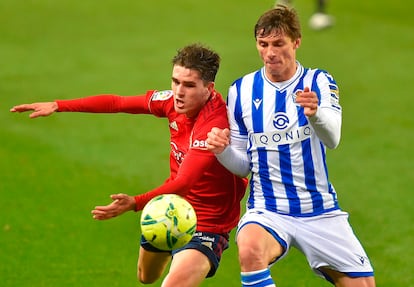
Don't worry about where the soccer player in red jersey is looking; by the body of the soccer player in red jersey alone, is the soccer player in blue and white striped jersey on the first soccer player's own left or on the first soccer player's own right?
on the first soccer player's own left

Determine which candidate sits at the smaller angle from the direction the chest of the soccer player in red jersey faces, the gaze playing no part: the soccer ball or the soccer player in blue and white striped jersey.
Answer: the soccer ball

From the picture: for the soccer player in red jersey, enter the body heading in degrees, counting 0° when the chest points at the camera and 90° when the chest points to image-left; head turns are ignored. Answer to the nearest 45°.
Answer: approximately 45°
